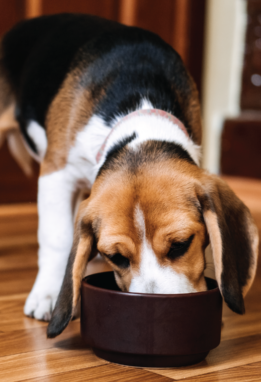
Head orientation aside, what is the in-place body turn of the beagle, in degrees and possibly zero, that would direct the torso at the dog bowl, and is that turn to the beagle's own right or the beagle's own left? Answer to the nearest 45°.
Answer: approximately 45° to the beagle's own right

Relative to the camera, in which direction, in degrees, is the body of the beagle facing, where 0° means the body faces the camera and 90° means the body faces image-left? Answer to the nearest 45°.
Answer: approximately 315°
